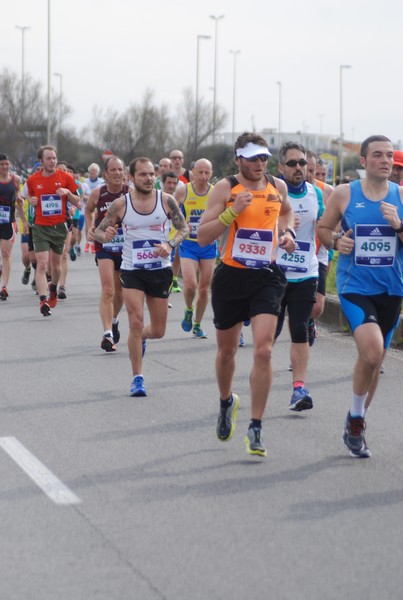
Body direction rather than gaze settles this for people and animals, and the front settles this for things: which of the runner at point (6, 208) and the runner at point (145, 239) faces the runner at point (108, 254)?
the runner at point (6, 208)

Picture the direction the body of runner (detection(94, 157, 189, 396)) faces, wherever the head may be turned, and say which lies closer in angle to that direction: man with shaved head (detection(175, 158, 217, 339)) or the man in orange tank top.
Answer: the man in orange tank top

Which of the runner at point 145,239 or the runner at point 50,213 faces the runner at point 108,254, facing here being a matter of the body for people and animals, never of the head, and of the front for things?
the runner at point 50,213

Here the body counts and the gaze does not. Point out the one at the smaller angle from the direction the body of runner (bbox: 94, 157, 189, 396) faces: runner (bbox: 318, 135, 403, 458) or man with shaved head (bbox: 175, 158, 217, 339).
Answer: the runner

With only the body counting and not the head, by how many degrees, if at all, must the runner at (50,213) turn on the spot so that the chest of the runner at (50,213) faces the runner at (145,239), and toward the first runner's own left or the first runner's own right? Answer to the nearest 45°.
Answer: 0° — they already face them

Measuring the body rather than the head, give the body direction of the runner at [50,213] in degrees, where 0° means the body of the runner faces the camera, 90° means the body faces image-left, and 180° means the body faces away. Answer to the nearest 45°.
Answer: approximately 0°
